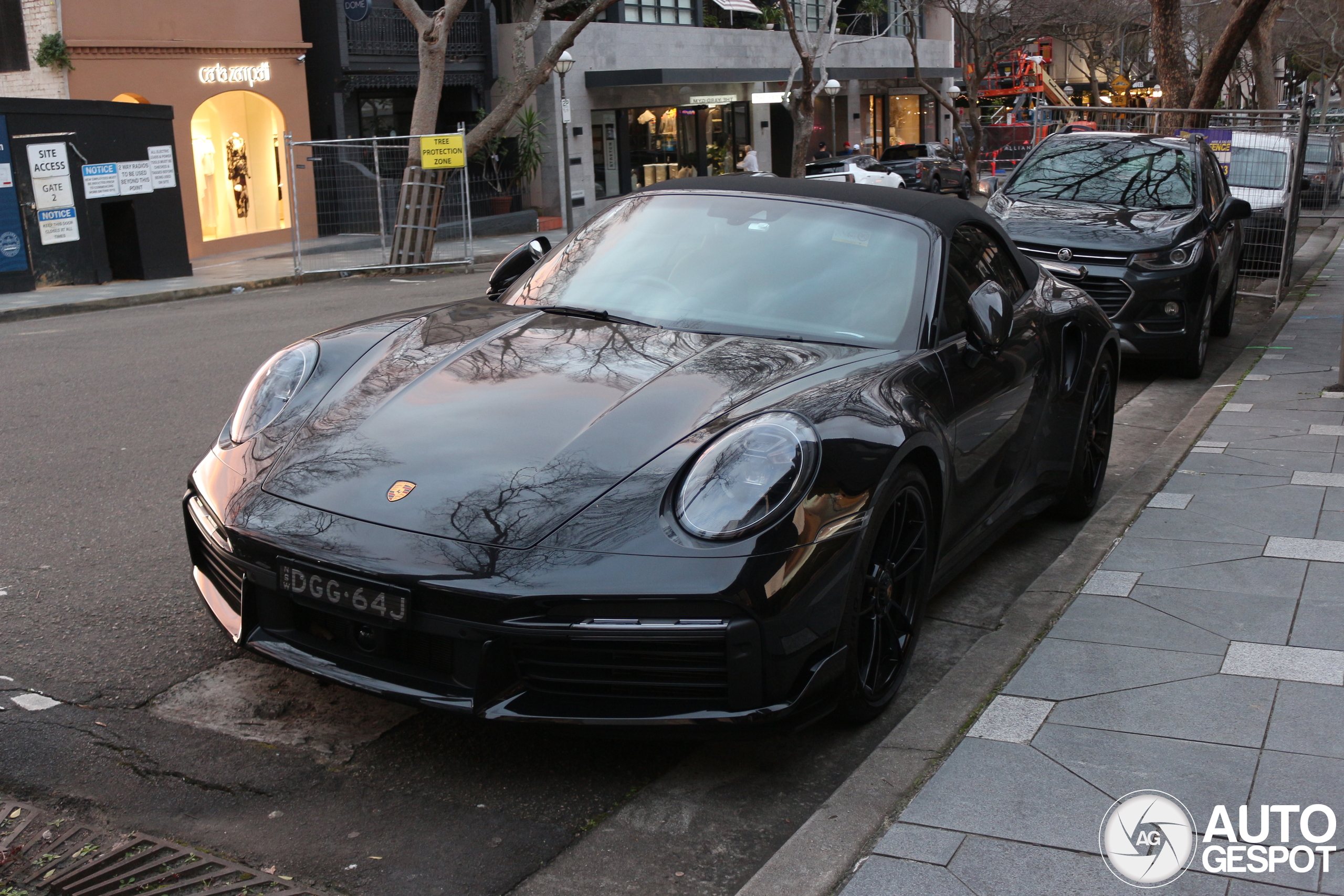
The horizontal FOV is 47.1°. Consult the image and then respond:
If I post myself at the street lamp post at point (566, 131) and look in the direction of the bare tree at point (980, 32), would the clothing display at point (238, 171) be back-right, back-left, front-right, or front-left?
back-left

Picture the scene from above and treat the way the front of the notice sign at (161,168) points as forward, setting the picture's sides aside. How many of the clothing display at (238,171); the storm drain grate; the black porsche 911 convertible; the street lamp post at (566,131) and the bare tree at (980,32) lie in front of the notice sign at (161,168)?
2

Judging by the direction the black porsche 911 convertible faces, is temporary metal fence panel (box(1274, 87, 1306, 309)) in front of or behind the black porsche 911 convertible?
behind

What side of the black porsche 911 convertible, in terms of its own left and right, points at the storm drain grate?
front

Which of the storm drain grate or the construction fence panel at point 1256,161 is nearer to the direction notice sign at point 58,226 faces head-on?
the storm drain grate

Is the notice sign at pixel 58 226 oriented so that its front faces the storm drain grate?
yes

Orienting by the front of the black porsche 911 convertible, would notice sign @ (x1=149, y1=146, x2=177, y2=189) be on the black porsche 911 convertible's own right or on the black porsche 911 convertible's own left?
on the black porsche 911 convertible's own right

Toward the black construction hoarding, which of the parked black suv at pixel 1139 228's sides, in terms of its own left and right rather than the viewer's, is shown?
right

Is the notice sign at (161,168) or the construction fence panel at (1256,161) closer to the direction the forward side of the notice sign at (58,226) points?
the construction fence panel

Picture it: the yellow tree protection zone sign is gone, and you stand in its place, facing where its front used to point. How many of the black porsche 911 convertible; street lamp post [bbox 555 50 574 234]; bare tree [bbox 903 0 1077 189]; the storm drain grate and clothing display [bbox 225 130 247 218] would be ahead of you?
2
